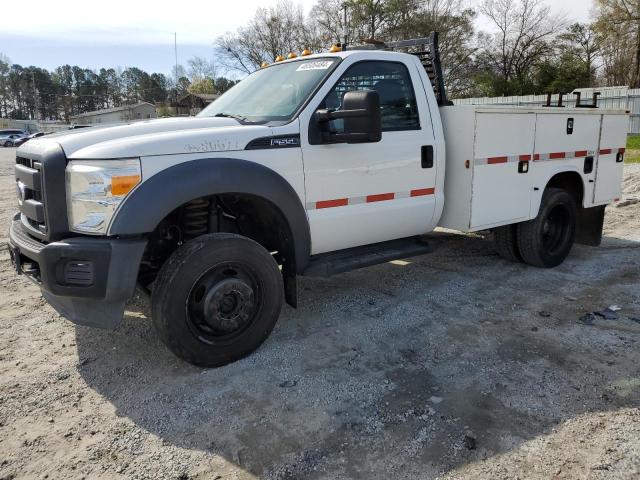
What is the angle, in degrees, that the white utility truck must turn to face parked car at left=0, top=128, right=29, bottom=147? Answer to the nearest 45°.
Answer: approximately 90° to its right

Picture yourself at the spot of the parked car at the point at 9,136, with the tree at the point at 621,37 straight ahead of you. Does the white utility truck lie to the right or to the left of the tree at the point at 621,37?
right

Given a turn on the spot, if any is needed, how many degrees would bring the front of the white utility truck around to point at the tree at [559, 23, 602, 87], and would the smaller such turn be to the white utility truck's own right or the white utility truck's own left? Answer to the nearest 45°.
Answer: approximately 180°

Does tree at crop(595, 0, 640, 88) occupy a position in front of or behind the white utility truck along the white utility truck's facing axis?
behind

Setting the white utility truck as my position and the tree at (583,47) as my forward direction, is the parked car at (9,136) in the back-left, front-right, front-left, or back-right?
front-left

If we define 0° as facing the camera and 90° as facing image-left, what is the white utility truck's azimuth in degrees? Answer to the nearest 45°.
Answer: approximately 45°
